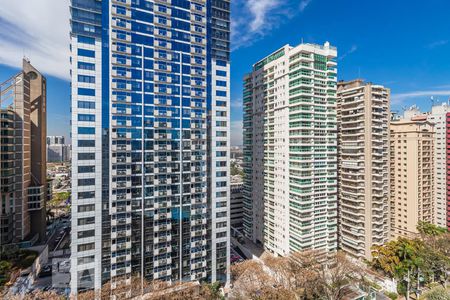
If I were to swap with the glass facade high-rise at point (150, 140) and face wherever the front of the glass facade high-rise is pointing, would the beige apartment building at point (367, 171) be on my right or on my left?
on my left

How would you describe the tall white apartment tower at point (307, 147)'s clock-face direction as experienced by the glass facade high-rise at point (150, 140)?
The tall white apartment tower is roughly at 9 o'clock from the glass facade high-rise.

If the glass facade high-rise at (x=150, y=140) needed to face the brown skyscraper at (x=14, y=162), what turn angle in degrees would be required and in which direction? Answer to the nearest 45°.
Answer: approximately 135° to its right

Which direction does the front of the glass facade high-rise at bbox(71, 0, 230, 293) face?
toward the camera

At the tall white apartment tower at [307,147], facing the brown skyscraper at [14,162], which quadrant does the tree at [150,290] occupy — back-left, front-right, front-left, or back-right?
front-left
